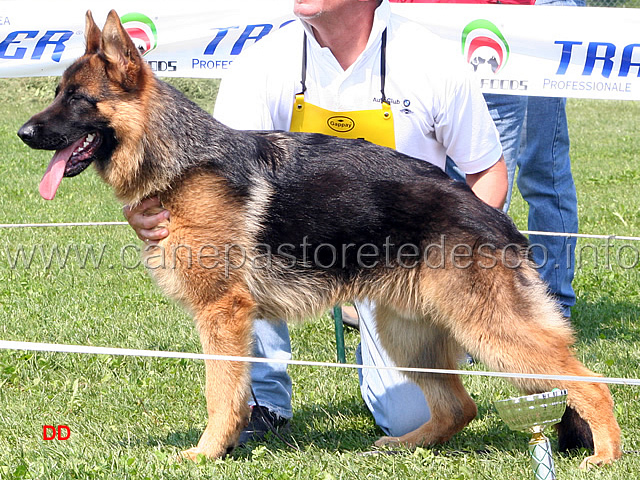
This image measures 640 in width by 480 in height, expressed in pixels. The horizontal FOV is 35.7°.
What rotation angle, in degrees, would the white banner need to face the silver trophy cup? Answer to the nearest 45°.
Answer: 0° — it already faces it

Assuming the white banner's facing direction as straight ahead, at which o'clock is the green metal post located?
The green metal post is roughly at 1 o'clock from the white banner.

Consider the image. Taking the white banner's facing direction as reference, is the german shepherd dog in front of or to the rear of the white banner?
in front

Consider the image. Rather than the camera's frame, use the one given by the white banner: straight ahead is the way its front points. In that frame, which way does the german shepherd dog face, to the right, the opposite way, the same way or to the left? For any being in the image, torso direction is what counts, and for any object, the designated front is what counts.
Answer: to the right

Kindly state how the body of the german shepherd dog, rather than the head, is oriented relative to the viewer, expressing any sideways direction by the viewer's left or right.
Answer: facing to the left of the viewer

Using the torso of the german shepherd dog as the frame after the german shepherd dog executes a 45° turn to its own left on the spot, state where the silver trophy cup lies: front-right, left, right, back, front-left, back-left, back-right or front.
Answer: left

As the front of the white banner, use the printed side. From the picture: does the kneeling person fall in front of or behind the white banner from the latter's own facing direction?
in front

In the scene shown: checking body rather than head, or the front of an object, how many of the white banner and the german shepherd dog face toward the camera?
1
